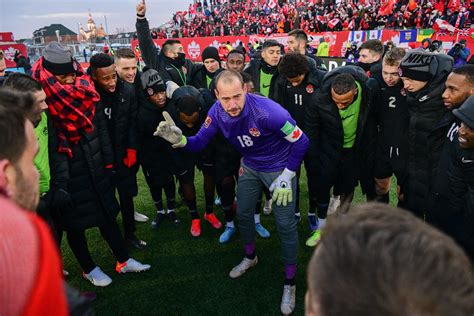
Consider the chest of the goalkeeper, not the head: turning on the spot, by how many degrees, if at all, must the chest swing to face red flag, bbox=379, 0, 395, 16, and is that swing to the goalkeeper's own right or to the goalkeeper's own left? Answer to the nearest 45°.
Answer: approximately 180°

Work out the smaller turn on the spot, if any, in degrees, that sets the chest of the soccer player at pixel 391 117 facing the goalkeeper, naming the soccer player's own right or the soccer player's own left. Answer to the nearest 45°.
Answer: approximately 45° to the soccer player's own right

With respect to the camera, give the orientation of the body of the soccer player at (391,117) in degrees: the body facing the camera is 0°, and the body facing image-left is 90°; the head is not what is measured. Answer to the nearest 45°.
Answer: approximately 0°

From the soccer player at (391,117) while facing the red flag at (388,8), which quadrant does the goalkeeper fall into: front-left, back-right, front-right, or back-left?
back-left

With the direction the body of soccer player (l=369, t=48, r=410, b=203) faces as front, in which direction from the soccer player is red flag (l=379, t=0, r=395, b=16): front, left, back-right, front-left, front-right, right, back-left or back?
back

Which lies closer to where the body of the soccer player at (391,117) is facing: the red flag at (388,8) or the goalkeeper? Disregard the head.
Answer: the goalkeeper
